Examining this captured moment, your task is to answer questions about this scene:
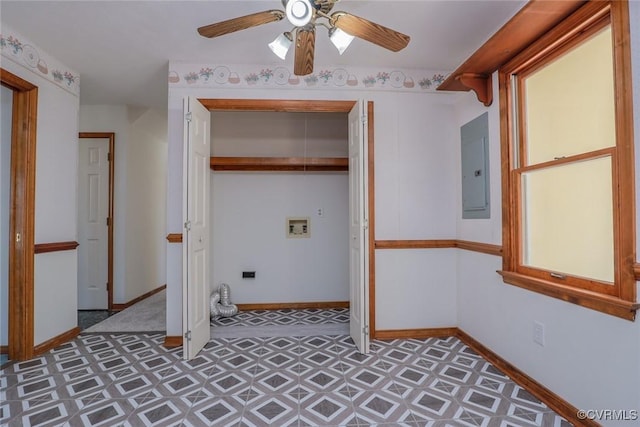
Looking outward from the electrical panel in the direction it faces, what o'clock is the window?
The window is roughly at 9 o'clock from the electrical panel.

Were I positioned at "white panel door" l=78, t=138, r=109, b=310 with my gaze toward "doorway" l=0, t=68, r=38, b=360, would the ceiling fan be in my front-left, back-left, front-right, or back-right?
front-left

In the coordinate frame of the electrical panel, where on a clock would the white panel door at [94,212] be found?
The white panel door is roughly at 1 o'clock from the electrical panel.

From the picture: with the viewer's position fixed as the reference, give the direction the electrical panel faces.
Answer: facing the viewer and to the left of the viewer

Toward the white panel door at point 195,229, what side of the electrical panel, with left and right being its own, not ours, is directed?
front

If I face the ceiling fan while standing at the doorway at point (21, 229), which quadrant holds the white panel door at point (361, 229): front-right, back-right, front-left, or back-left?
front-left

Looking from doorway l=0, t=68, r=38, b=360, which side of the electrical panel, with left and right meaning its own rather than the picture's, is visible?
front

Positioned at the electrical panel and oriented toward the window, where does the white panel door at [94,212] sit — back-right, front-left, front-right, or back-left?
back-right

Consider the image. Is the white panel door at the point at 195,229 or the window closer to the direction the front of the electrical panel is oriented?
the white panel door
